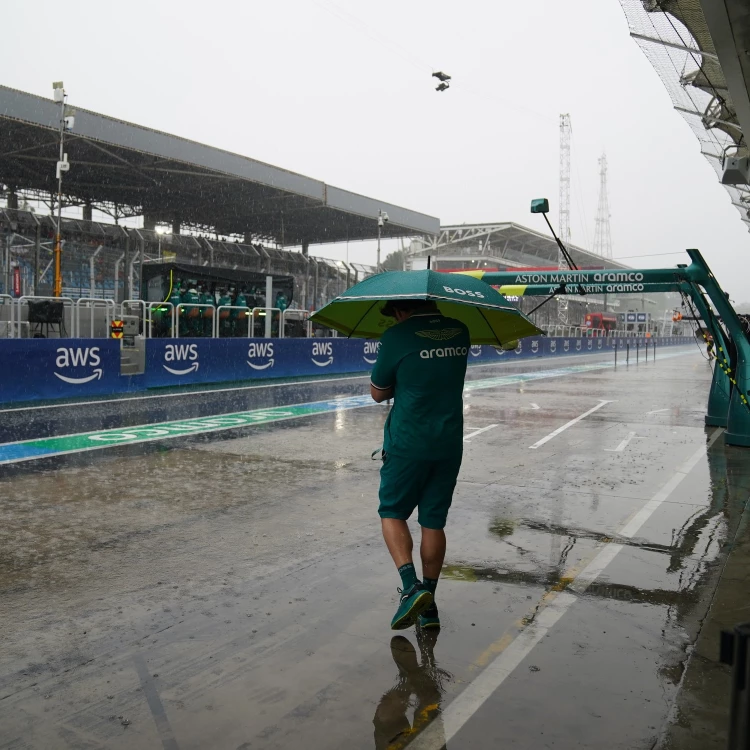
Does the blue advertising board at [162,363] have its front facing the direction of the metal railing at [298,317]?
no

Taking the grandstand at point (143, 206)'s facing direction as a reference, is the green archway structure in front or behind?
in front

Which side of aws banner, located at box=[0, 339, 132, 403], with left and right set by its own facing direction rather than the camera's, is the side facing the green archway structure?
front

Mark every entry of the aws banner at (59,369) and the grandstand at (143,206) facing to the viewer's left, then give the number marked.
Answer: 0

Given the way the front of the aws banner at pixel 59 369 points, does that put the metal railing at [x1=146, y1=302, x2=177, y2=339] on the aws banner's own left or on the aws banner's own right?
on the aws banner's own left

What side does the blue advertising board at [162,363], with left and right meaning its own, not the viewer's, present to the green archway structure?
front

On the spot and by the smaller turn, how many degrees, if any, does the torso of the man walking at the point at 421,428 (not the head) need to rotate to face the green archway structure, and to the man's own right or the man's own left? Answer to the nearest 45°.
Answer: approximately 90° to the man's own right

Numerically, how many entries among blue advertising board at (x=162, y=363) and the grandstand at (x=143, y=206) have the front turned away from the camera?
0

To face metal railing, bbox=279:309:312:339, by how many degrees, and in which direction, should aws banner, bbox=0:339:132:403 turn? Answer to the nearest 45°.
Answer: approximately 90° to its left

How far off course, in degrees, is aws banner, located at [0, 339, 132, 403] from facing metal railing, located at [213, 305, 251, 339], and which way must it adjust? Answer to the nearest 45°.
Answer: approximately 90° to its left

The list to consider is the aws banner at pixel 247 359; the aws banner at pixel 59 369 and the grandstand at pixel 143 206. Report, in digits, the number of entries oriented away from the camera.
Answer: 0

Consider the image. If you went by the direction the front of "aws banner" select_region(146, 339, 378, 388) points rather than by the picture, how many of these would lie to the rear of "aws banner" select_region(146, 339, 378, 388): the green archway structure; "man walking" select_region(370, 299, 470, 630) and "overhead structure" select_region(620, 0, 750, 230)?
0

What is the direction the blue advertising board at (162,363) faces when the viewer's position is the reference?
facing the viewer and to the right of the viewer

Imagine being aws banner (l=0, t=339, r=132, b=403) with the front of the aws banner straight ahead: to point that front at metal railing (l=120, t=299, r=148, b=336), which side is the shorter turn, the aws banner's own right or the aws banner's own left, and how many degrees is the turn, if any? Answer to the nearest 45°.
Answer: approximately 90° to the aws banner's own left

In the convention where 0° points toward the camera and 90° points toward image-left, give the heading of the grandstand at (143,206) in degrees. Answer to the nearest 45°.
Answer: approximately 315°

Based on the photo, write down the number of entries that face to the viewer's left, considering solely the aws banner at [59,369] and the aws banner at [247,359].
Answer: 0

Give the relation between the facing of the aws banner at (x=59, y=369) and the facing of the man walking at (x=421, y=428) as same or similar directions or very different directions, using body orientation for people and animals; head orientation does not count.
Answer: very different directions

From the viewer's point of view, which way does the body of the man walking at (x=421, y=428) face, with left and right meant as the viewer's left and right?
facing away from the viewer and to the left of the viewer

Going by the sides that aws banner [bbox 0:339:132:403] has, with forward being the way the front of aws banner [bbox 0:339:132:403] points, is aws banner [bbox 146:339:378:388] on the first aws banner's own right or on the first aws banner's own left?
on the first aws banner's own left

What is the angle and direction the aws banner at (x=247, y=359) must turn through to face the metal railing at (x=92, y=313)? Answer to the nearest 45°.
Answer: approximately 135° to its right
